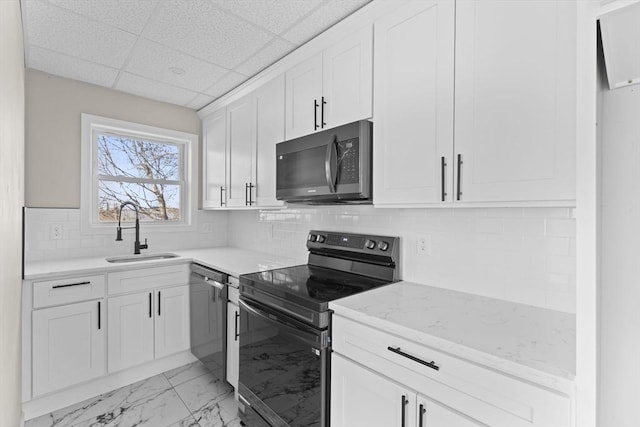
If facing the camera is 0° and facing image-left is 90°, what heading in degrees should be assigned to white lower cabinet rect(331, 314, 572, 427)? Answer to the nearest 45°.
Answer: approximately 45°

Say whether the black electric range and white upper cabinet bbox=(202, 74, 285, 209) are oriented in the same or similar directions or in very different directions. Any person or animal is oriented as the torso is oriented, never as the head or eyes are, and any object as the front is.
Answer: same or similar directions

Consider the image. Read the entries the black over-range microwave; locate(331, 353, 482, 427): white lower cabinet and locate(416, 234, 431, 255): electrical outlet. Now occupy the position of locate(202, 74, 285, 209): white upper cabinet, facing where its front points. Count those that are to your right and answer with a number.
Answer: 0

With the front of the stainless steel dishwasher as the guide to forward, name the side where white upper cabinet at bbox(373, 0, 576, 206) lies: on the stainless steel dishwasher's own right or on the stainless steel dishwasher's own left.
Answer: on the stainless steel dishwasher's own left

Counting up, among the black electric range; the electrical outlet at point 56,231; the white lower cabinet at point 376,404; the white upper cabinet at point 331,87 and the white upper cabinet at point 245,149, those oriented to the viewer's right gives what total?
0

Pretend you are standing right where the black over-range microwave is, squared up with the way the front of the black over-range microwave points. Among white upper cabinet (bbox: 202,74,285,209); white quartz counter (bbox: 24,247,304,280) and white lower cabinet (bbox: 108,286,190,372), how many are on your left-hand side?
0

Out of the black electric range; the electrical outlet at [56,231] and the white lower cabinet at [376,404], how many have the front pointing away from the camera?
0

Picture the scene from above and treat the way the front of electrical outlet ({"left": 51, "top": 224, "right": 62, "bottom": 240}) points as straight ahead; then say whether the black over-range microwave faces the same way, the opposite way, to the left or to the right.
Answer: to the right

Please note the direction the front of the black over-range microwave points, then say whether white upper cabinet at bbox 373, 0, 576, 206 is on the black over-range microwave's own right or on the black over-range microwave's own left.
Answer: on the black over-range microwave's own left

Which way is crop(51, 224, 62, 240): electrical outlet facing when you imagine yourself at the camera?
facing the viewer

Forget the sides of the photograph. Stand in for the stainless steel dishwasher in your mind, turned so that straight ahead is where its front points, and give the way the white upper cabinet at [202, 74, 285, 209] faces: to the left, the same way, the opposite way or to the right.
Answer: the same way

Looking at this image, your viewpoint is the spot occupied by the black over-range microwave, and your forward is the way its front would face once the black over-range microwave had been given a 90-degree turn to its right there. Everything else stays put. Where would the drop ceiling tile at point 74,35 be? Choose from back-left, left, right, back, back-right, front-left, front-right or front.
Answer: front-left

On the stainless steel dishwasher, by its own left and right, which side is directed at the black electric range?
left

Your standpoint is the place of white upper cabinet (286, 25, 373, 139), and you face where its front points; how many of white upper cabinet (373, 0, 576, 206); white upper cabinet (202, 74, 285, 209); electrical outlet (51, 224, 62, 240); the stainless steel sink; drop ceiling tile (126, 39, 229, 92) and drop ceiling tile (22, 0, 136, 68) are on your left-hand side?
1

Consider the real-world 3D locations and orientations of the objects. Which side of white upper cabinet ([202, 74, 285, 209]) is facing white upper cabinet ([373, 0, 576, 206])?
left
